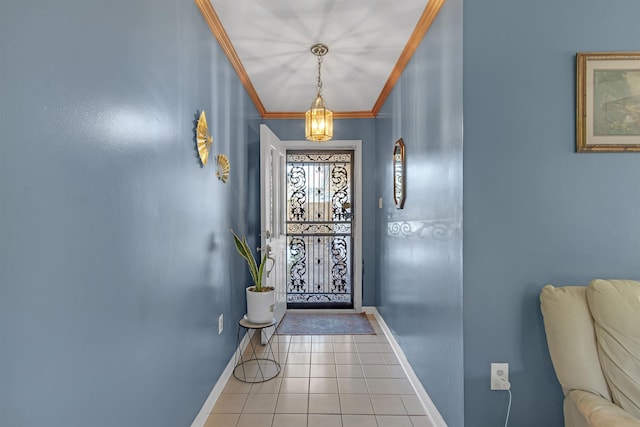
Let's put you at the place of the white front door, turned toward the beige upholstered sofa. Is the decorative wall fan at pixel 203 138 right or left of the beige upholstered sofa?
right

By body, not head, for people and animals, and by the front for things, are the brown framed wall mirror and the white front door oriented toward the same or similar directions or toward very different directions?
very different directions

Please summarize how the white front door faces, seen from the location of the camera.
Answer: facing to the right of the viewer

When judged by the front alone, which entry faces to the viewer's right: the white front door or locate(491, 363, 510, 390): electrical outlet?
the white front door

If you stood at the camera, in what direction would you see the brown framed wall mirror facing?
facing to the left of the viewer

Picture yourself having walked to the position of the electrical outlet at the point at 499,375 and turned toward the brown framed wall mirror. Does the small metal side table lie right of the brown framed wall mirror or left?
left

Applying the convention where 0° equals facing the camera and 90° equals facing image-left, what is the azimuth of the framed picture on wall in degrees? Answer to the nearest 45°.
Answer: approximately 0°
